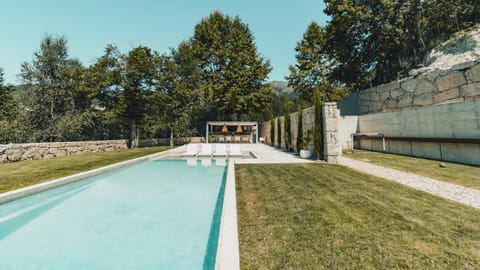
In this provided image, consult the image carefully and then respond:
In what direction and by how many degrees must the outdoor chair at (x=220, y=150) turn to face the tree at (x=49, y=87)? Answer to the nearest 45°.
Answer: approximately 135° to its right

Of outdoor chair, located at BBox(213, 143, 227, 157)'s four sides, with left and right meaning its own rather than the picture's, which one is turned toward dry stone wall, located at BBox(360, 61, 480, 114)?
left

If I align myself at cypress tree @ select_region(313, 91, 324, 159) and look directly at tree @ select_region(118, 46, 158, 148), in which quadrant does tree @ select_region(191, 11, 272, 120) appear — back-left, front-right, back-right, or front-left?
front-right

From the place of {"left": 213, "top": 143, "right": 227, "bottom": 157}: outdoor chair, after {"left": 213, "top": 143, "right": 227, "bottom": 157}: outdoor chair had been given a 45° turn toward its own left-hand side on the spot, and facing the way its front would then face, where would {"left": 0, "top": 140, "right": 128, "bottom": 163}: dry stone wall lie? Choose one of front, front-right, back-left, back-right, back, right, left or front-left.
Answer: back-right

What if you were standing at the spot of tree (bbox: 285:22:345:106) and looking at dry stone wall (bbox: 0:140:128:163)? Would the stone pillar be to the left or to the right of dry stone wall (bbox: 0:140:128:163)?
left

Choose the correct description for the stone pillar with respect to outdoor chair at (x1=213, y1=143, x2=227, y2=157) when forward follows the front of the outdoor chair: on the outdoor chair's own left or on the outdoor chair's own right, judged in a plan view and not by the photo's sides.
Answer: on the outdoor chair's own left

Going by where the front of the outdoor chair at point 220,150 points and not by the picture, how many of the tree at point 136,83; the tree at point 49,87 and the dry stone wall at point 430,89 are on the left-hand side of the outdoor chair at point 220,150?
1

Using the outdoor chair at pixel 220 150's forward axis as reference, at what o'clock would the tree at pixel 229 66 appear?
The tree is roughly at 6 o'clock from the outdoor chair.

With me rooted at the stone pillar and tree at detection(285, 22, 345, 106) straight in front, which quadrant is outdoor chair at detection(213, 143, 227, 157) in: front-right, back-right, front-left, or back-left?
front-left

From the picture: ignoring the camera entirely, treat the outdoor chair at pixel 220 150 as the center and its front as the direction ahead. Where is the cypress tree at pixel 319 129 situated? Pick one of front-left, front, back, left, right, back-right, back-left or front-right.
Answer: front-left

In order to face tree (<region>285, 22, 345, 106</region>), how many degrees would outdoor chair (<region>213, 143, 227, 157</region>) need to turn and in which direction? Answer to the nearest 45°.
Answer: approximately 135° to its left

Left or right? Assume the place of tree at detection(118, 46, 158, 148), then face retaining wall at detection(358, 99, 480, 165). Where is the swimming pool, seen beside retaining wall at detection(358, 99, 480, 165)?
right

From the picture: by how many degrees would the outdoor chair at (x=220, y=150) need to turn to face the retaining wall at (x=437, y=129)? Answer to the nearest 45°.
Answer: approximately 45° to its left

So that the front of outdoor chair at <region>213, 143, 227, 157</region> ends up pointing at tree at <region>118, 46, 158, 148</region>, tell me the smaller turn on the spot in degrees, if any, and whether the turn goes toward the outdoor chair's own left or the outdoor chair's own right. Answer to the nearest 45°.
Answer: approximately 135° to the outdoor chair's own right

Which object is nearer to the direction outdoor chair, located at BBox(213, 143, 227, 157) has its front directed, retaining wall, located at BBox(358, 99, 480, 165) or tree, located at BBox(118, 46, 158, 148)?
the retaining wall

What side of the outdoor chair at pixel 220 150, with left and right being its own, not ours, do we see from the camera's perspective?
front

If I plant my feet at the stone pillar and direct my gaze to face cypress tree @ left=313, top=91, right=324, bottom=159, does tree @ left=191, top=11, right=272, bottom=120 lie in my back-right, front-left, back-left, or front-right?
front-right
